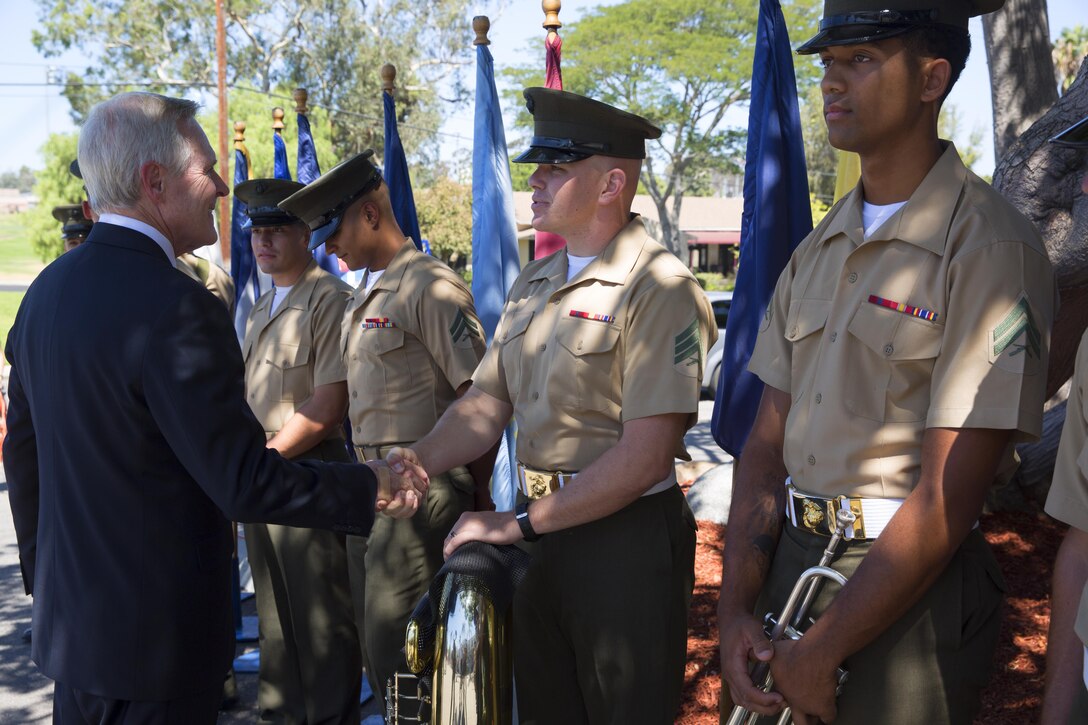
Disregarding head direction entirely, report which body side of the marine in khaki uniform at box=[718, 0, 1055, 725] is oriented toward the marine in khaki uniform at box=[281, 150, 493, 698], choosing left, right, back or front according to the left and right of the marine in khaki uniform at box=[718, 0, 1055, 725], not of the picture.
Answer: right

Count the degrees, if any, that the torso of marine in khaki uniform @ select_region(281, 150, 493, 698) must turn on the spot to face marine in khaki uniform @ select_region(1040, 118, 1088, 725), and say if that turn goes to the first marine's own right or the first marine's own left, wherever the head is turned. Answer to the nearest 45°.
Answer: approximately 90° to the first marine's own left

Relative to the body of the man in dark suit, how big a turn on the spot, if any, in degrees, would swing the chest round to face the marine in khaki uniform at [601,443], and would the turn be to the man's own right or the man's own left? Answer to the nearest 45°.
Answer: approximately 45° to the man's own right

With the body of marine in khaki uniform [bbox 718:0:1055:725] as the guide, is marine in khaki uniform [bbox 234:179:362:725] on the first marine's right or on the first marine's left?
on the first marine's right

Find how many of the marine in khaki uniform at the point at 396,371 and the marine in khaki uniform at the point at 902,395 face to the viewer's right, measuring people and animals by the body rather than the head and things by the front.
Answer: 0

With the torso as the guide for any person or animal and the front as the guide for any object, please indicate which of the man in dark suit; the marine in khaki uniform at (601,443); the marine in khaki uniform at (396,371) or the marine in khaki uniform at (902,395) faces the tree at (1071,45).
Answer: the man in dark suit

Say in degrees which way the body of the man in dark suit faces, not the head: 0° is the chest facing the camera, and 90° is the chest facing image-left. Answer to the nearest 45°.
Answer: approximately 225°

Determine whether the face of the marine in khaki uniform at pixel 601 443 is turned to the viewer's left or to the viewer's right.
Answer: to the viewer's left

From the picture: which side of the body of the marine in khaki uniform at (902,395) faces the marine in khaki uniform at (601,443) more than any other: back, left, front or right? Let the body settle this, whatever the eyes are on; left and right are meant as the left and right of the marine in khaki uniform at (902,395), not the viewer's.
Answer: right

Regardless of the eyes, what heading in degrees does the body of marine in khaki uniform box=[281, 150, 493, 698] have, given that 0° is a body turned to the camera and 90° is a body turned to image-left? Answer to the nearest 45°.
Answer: approximately 45°

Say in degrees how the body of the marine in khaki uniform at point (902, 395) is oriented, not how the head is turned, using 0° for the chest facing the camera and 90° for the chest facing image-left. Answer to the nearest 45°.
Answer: approximately 45°

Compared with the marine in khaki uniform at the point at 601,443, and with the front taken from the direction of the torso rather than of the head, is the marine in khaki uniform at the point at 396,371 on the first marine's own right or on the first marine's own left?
on the first marine's own right
